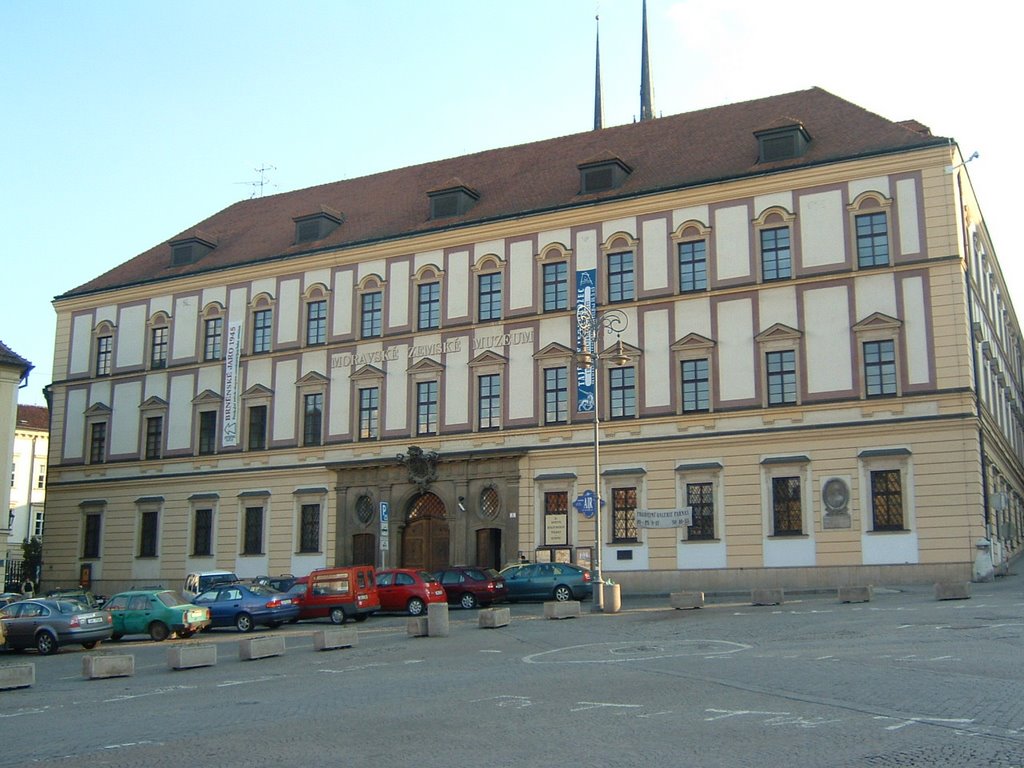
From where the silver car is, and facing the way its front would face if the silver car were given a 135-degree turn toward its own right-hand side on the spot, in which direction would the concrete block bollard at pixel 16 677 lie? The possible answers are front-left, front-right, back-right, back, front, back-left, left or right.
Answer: right

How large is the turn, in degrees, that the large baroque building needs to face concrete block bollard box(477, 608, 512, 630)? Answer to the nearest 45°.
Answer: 0° — it already faces it

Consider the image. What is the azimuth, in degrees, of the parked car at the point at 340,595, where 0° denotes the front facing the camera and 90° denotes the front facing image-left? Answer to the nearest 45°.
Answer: approximately 135°

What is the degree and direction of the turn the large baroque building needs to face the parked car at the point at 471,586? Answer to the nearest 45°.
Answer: approximately 45° to its right

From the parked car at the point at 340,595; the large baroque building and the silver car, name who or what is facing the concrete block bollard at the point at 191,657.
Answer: the large baroque building

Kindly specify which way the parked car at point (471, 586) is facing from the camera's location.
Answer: facing away from the viewer and to the left of the viewer

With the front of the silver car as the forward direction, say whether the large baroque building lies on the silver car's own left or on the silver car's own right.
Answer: on the silver car's own right

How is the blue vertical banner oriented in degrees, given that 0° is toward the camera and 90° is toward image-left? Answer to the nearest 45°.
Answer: approximately 0°

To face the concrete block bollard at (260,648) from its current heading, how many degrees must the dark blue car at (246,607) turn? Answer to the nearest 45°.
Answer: approximately 135° to its left

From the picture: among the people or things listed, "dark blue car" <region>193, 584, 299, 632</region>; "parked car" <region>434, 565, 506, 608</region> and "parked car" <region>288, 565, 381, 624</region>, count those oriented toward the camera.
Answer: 0

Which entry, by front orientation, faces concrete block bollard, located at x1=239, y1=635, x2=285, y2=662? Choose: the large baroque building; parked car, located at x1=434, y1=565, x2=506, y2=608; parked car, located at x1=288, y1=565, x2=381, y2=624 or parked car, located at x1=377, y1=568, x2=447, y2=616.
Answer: the large baroque building

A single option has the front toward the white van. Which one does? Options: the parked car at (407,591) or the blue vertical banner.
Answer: the parked car

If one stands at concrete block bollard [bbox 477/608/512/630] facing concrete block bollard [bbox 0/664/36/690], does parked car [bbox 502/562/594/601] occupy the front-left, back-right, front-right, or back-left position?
back-right

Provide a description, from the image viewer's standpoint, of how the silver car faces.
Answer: facing away from the viewer and to the left of the viewer

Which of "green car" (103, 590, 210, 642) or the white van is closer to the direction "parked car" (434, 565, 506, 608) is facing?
the white van

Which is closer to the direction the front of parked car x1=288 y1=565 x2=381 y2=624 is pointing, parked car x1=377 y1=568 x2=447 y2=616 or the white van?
the white van

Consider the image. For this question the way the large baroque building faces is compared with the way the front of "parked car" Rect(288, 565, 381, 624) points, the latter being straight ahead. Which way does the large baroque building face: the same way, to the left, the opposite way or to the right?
to the left
